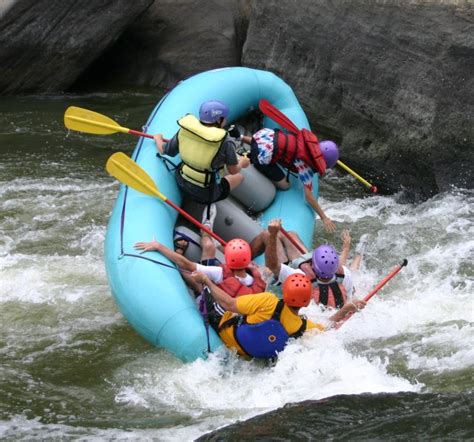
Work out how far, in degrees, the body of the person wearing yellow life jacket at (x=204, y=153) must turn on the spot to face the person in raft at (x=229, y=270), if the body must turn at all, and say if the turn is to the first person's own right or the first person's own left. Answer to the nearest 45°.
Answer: approximately 135° to the first person's own right

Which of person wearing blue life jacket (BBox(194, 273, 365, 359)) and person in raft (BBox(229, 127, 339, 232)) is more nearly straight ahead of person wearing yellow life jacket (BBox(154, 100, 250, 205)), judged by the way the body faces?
the person in raft

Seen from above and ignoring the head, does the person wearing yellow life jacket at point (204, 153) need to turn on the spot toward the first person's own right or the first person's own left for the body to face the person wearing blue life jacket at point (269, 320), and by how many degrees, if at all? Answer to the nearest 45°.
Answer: approximately 135° to the first person's own right

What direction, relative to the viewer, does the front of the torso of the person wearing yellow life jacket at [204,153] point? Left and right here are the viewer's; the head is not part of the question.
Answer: facing away from the viewer and to the right of the viewer

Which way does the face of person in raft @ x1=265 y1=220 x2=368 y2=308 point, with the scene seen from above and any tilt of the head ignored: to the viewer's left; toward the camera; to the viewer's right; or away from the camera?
away from the camera

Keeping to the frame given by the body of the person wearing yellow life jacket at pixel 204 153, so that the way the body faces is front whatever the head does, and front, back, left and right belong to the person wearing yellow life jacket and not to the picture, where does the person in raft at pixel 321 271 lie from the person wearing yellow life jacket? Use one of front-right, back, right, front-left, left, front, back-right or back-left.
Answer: right
